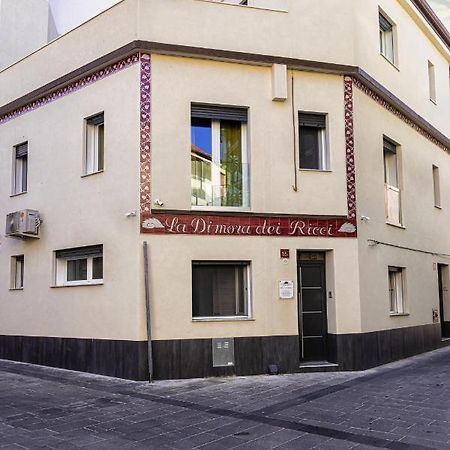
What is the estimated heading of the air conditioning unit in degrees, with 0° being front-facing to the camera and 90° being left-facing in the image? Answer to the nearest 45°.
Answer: approximately 45°

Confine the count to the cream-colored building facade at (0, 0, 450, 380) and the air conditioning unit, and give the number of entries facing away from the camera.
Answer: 0

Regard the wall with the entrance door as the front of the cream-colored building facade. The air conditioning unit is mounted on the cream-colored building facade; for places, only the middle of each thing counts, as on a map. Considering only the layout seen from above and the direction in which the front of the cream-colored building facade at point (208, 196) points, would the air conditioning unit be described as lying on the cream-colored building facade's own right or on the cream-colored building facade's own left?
on the cream-colored building facade's own right
